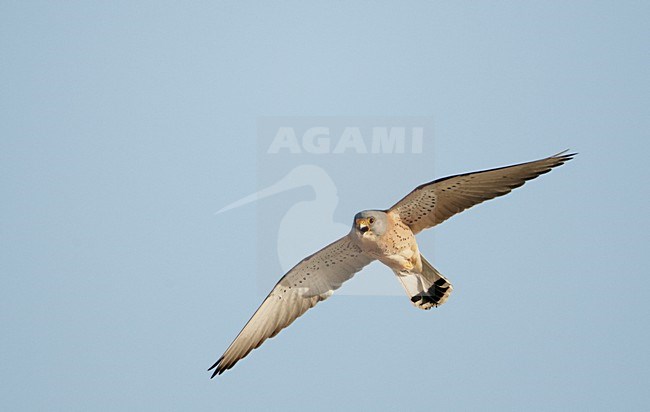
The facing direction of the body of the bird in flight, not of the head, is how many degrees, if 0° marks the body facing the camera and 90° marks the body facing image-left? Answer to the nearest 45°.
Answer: approximately 45°
